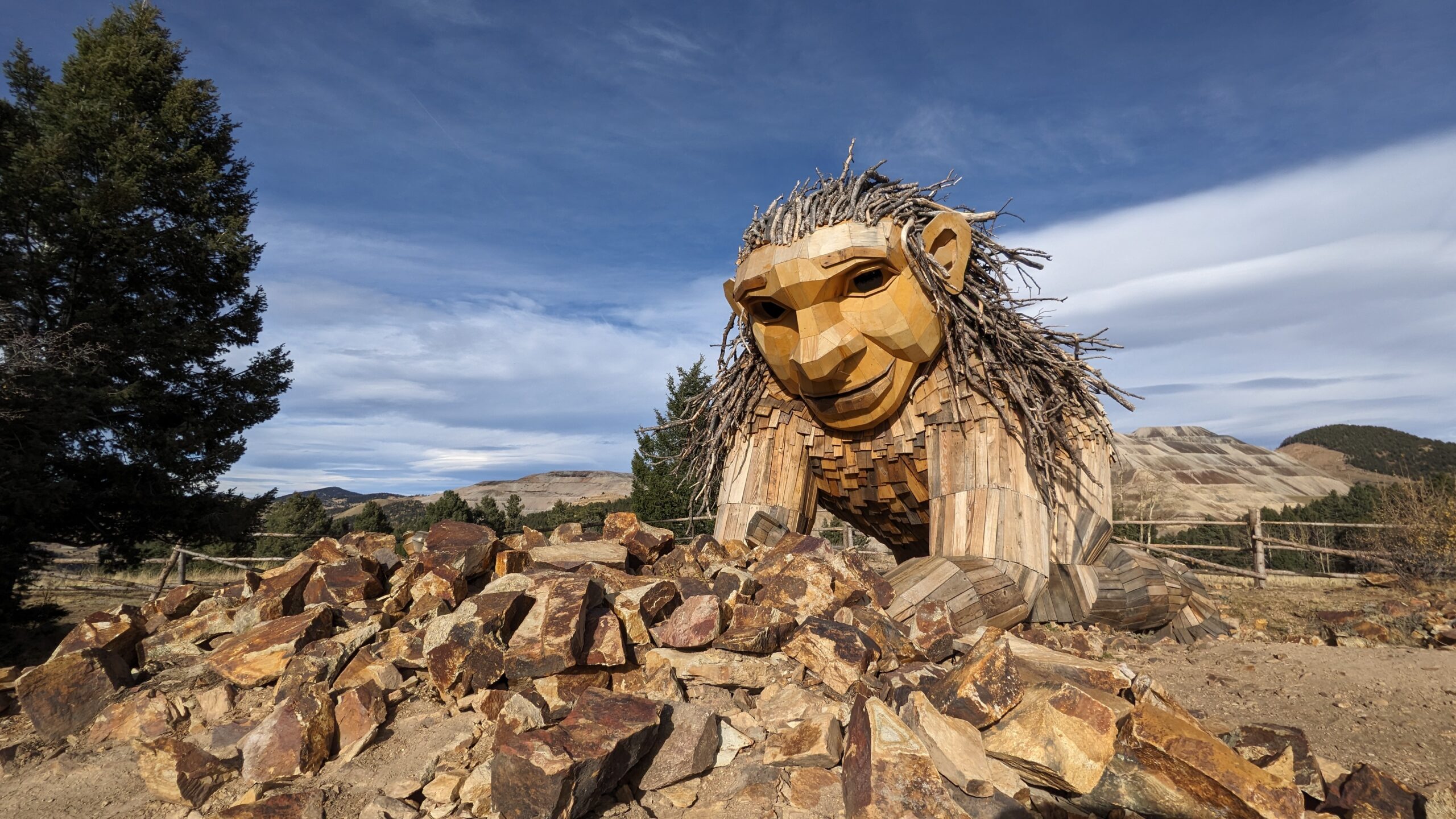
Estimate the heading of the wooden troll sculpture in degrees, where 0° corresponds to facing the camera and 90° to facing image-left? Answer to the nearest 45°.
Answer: approximately 45°

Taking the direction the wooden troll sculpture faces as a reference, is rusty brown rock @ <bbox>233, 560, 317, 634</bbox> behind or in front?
in front

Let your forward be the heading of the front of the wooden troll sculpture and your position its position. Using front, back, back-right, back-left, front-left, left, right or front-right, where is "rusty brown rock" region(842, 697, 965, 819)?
front-left

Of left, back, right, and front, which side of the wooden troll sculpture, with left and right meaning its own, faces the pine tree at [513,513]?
right

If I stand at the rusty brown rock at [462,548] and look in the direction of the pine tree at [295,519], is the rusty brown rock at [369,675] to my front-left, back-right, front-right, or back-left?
back-left

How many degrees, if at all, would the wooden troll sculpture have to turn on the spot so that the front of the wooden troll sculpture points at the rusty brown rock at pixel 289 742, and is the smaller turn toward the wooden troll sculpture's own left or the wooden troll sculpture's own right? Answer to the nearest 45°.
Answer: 0° — it already faces it

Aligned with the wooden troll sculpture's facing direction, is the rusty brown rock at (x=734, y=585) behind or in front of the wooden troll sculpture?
in front

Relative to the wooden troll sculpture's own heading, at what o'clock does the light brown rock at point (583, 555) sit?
The light brown rock is roughly at 12 o'clock from the wooden troll sculpture.
